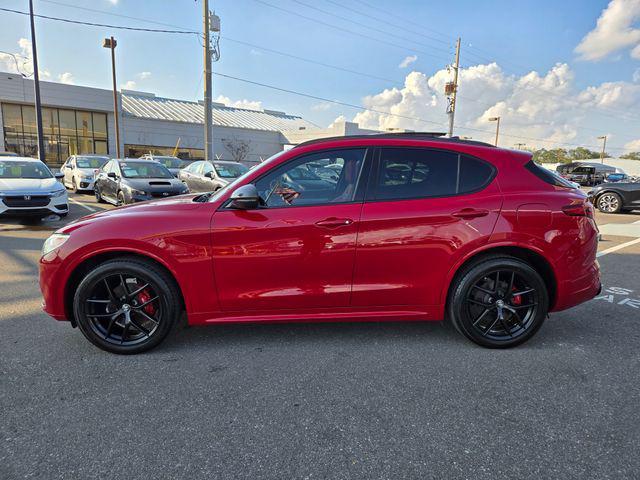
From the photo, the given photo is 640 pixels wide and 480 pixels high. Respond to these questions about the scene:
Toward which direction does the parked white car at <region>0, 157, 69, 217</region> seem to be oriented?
toward the camera

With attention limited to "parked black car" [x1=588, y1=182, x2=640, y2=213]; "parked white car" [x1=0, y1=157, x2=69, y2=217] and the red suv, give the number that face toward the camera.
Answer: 1

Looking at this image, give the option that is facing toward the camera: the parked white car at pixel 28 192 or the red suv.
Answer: the parked white car

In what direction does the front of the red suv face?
to the viewer's left

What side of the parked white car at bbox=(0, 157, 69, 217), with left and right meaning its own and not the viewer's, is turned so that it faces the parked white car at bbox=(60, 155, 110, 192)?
back

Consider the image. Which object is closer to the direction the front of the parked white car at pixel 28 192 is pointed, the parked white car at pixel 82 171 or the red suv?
the red suv

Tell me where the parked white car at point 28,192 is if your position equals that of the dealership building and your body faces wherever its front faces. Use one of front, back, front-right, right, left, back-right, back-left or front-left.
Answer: front-right

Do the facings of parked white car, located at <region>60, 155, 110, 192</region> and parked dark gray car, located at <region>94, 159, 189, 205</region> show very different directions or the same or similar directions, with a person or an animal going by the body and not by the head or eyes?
same or similar directions

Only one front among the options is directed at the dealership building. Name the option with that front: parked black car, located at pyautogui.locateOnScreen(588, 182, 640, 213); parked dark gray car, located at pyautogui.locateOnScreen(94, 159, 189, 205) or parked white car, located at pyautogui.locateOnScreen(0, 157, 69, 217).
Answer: parked black car, located at pyautogui.locateOnScreen(588, 182, 640, 213)

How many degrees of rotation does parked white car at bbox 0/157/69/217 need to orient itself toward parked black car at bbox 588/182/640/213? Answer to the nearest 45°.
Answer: approximately 90° to its left

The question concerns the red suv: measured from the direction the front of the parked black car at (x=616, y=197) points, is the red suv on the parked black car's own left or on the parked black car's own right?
on the parked black car's own left

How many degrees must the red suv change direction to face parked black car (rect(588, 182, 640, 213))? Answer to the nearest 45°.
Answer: approximately 135° to its right

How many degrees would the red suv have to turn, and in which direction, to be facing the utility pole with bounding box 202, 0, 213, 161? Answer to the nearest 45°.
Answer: approximately 90° to its right

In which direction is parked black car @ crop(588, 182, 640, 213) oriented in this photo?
to the viewer's left
